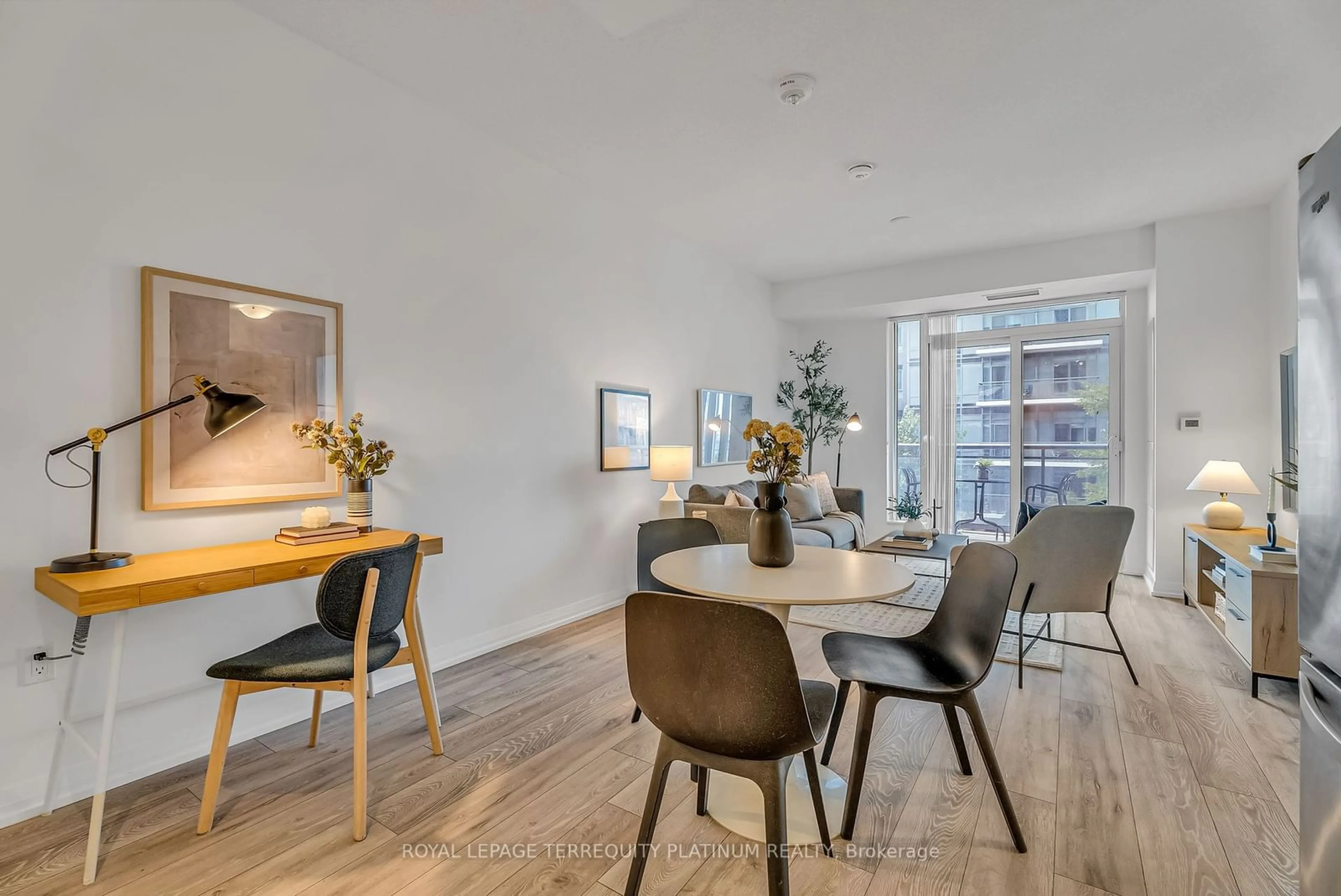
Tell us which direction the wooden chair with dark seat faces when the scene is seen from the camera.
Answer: facing away from the viewer and to the left of the viewer

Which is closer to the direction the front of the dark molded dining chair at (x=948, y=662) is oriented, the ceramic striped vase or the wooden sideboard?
the ceramic striped vase

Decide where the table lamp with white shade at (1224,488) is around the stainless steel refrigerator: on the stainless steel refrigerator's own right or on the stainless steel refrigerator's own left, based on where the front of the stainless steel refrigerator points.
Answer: on the stainless steel refrigerator's own right

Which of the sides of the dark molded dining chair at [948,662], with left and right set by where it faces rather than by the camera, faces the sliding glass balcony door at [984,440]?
right

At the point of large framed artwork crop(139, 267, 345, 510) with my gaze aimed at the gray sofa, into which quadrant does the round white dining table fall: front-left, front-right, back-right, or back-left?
front-right

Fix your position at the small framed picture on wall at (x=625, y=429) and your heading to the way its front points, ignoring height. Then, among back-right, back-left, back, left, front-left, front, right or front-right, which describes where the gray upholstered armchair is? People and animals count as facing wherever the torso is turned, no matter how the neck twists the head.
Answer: front

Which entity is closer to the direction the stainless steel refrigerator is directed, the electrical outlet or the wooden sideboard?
the electrical outlet

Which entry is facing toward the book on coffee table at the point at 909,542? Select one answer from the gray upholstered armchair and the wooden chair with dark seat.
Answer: the gray upholstered armchair

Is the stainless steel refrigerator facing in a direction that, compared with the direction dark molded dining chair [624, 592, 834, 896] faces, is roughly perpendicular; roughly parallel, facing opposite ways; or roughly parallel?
roughly perpendicular

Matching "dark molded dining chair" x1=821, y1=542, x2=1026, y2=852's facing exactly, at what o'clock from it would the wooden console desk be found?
The wooden console desk is roughly at 11 o'clock from the dark molded dining chair.

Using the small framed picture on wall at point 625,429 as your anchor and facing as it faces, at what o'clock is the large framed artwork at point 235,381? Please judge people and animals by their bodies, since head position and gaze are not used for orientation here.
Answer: The large framed artwork is roughly at 3 o'clock from the small framed picture on wall.

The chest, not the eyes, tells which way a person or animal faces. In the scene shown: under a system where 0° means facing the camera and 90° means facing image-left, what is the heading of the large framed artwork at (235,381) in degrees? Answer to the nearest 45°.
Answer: approximately 315°

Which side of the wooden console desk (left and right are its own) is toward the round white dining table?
front

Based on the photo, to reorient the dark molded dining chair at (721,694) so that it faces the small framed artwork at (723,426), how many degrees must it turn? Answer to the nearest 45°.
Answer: approximately 45° to its left

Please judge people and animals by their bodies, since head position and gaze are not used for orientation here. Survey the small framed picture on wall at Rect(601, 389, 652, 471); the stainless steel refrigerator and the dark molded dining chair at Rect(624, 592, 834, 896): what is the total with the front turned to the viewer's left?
1

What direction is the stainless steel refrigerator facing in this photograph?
to the viewer's left

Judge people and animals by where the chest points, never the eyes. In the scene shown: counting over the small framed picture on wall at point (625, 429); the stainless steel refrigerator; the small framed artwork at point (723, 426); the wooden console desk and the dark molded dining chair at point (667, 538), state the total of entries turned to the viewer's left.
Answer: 1

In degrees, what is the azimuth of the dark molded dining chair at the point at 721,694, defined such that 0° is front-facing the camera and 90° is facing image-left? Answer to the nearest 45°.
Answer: approximately 225°

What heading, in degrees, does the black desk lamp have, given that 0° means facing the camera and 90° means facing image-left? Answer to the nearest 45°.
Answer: approximately 270°

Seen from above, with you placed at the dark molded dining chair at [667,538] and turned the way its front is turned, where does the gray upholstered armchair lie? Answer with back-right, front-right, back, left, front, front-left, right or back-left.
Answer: front-left
